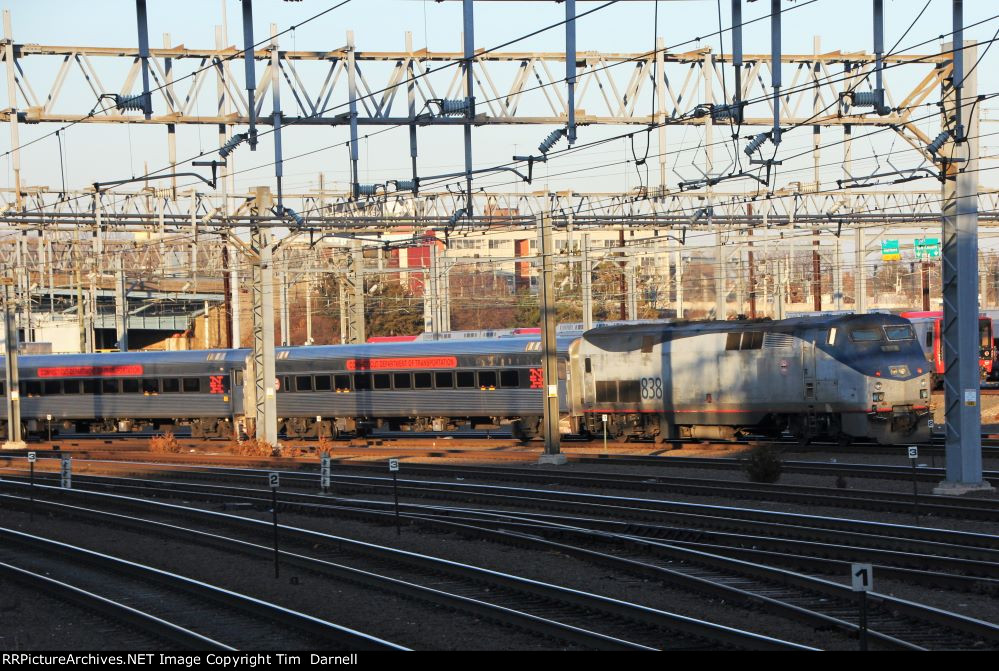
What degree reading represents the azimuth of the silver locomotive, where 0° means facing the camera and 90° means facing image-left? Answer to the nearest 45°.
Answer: approximately 315°

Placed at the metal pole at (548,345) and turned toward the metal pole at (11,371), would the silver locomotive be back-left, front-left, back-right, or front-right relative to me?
back-right

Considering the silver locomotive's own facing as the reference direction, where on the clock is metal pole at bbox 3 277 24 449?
The metal pole is roughly at 5 o'clock from the silver locomotive.

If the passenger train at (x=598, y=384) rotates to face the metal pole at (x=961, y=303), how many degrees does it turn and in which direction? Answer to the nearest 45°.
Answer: approximately 45° to its right

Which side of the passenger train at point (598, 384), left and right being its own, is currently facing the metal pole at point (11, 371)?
back

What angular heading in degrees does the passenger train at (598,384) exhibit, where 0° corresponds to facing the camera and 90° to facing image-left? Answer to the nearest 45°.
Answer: approximately 315°
